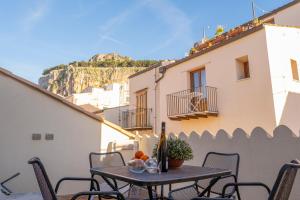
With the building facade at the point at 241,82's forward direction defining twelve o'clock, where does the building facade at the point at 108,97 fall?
the building facade at the point at 108,97 is roughly at 3 o'clock from the building facade at the point at 241,82.

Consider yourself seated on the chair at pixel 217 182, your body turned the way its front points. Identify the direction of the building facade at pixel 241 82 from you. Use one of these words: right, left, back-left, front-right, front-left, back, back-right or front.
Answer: back-right

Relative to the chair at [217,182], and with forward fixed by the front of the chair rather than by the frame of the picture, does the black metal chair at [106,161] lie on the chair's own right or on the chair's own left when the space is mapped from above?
on the chair's own right

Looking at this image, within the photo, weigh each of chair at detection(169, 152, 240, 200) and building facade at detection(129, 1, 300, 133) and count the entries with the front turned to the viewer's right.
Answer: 0

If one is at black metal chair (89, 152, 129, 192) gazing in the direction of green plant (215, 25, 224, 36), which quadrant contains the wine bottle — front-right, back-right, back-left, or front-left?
back-right

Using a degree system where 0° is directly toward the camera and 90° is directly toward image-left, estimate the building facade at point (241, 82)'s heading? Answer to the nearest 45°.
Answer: approximately 45°

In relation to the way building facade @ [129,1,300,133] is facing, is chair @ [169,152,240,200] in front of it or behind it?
in front

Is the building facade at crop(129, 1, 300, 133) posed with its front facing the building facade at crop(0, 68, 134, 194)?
yes

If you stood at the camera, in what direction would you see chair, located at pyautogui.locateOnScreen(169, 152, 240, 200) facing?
facing the viewer and to the left of the viewer

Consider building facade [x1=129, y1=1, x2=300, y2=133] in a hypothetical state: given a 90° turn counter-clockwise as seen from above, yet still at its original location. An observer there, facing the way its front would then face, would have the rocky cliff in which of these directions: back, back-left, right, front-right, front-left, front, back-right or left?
back

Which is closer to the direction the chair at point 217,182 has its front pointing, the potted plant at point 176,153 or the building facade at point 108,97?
the potted plant

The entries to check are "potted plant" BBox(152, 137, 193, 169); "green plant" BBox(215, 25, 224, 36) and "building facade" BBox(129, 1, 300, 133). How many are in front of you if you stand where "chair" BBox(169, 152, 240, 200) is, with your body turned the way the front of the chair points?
1

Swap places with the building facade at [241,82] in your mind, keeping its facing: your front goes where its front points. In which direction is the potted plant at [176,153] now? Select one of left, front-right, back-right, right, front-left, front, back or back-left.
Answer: front-left
